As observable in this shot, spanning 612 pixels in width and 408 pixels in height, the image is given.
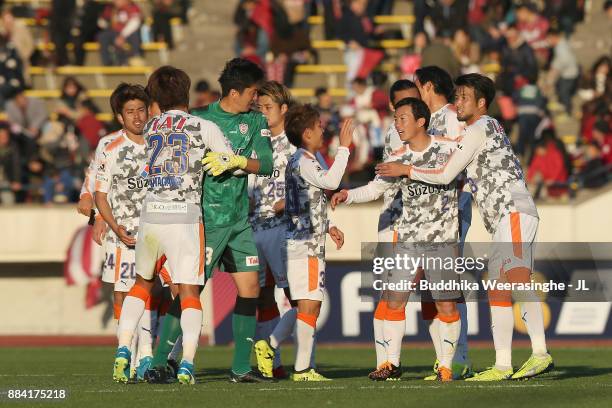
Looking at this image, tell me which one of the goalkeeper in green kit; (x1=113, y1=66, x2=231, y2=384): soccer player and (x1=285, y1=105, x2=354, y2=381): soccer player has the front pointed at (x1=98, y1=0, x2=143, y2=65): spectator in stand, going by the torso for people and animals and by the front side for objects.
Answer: (x1=113, y1=66, x2=231, y2=384): soccer player

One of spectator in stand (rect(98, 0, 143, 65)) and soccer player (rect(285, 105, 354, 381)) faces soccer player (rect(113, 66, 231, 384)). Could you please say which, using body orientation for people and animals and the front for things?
the spectator in stand

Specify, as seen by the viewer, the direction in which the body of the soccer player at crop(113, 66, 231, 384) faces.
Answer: away from the camera

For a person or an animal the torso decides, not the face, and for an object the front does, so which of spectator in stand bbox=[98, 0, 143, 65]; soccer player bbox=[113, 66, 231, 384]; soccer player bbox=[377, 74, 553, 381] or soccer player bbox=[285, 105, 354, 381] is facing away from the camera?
soccer player bbox=[113, 66, 231, 384]

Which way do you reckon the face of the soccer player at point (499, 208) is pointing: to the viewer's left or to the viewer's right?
to the viewer's left

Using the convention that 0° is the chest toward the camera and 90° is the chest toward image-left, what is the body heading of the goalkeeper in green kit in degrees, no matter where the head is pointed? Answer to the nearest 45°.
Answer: approximately 0°

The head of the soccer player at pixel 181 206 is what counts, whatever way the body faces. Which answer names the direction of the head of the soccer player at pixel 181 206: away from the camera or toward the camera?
away from the camera

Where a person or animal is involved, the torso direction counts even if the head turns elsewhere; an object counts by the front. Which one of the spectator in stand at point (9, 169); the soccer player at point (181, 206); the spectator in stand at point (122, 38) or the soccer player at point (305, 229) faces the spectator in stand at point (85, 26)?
the soccer player at point (181, 206)

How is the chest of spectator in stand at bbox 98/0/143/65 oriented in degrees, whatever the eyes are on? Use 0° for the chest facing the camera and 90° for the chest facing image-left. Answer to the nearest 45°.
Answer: approximately 0°

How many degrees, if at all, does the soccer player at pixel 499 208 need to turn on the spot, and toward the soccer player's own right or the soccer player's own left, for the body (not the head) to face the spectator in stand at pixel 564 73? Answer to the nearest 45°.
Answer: approximately 90° to the soccer player's own right
